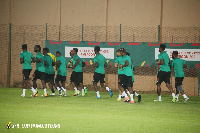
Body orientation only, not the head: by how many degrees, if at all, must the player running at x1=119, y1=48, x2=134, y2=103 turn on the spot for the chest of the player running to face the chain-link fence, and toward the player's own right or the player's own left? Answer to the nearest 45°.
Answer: approximately 90° to the player's own right

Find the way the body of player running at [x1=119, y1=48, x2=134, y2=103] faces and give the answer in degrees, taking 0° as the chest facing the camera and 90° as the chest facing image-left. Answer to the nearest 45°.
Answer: approximately 90°
